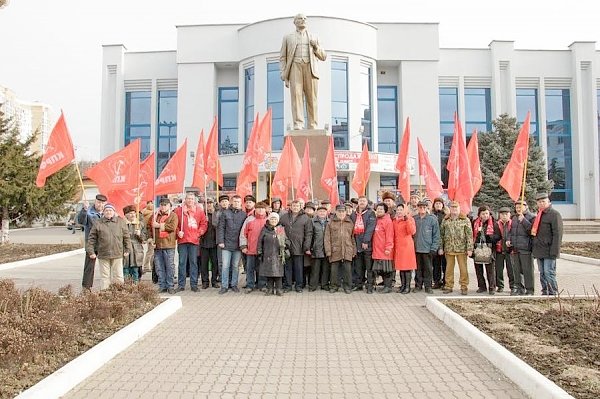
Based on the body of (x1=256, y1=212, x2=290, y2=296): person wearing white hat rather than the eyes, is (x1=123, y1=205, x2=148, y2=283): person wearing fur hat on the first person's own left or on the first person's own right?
on the first person's own right

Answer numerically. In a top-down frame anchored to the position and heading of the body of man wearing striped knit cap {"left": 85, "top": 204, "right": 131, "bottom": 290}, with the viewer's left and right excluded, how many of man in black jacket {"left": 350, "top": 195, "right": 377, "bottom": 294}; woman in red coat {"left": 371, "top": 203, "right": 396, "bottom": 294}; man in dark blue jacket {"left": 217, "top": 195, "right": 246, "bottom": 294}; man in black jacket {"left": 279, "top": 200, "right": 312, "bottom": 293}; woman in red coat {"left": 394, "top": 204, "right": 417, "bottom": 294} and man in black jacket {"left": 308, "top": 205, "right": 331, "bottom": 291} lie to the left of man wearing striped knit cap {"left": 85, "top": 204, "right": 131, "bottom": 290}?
6

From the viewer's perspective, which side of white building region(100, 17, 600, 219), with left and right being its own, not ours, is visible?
front

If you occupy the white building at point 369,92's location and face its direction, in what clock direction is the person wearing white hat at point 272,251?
The person wearing white hat is roughly at 12 o'clock from the white building.

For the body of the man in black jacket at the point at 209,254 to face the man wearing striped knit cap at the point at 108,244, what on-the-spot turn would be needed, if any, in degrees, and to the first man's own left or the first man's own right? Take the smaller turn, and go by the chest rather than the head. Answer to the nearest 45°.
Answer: approximately 45° to the first man's own right

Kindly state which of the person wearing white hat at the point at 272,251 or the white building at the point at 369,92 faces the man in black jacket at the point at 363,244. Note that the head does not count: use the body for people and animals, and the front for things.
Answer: the white building

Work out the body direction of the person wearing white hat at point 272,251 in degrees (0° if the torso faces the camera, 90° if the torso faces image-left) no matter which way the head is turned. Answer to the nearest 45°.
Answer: approximately 0°

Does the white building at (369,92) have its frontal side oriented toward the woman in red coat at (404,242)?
yes

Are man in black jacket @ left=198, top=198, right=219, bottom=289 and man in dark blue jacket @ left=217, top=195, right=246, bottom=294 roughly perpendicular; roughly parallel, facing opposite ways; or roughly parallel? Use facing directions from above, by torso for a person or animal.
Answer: roughly parallel

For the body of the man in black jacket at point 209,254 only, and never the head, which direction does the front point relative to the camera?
toward the camera

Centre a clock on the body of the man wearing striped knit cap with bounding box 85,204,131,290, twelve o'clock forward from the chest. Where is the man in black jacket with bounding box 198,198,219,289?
The man in black jacket is roughly at 8 o'clock from the man wearing striped knit cap.

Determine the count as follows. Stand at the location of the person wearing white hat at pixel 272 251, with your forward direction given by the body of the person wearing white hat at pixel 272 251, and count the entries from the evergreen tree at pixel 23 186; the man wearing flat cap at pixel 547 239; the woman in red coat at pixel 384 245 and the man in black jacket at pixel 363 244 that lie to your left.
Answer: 3

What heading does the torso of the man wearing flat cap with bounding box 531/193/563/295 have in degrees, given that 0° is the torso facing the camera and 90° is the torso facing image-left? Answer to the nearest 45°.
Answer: approximately 45°

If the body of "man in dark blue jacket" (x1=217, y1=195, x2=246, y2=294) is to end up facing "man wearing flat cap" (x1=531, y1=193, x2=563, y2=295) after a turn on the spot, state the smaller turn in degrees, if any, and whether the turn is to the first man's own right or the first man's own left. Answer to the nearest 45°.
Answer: approximately 90° to the first man's own left
